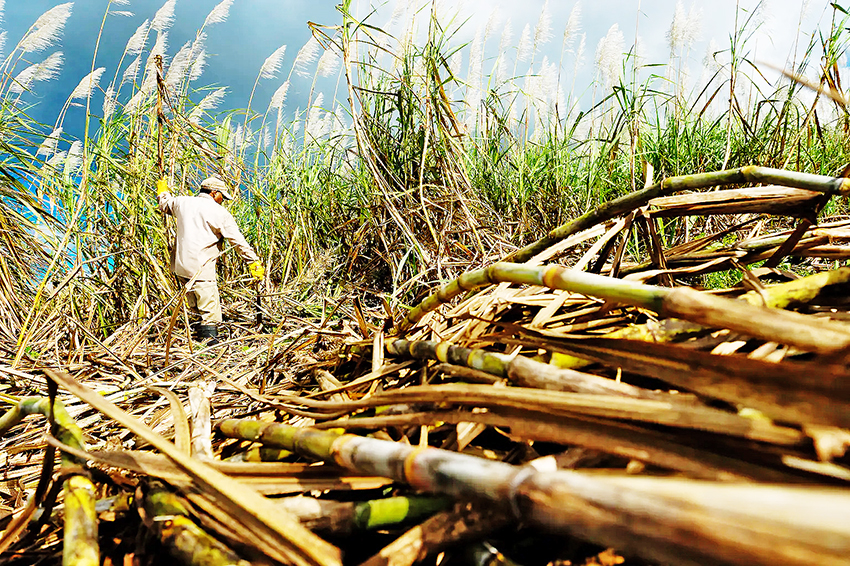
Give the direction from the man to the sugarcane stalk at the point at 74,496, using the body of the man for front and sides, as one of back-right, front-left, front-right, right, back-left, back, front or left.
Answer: back-right

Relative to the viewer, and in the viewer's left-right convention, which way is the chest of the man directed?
facing away from the viewer and to the right of the viewer

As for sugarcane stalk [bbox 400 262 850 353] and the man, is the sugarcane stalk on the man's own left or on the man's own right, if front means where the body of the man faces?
on the man's own right

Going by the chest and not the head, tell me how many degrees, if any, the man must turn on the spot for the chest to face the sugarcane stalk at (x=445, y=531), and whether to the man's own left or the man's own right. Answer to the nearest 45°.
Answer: approximately 135° to the man's own right

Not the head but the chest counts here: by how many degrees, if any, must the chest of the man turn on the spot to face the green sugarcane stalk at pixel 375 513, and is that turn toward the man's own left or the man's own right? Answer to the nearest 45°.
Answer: approximately 135° to the man's own right

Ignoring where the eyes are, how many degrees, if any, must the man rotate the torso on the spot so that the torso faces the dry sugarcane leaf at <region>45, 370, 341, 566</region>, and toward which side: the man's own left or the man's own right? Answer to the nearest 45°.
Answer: approximately 135° to the man's own right

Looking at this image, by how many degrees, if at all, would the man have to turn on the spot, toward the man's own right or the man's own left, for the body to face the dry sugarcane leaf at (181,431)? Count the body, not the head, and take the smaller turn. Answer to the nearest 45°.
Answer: approximately 135° to the man's own right

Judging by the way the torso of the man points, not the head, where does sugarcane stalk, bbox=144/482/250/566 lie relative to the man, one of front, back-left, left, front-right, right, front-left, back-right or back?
back-right

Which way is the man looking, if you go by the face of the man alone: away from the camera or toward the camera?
away from the camera

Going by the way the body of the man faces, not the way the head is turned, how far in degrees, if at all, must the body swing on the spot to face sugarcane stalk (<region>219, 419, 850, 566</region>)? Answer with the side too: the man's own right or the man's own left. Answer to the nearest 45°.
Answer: approximately 135° to the man's own right
